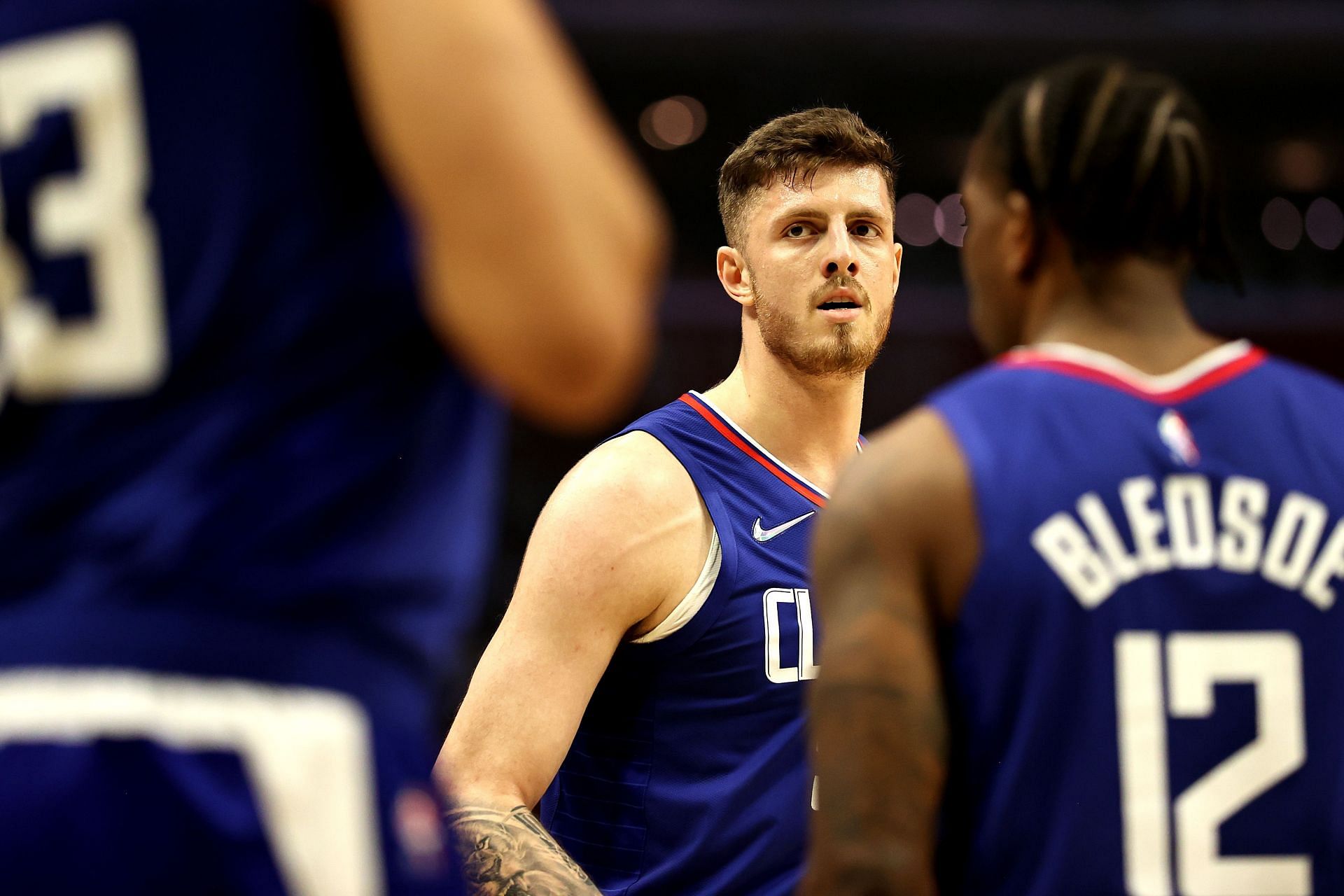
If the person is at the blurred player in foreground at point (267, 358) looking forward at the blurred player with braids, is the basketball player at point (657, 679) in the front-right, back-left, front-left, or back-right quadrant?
front-left

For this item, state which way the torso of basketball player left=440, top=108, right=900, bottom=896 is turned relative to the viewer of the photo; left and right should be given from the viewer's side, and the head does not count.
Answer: facing the viewer and to the right of the viewer

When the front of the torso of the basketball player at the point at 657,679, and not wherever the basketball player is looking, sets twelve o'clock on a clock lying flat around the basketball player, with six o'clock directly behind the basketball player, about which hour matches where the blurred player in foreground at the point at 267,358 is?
The blurred player in foreground is roughly at 2 o'clock from the basketball player.

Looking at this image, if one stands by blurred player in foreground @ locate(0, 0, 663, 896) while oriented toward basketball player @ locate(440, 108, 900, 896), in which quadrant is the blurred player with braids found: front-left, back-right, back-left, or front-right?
front-right

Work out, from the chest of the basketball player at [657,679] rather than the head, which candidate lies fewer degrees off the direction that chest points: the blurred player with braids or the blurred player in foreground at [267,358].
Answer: the blurred player with braids

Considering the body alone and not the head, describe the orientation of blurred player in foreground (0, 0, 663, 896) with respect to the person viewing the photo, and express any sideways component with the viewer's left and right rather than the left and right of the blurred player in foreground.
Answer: facing away from the viewer and to the right of the viewer

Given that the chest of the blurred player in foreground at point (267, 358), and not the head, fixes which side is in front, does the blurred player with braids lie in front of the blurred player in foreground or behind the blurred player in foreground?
in front

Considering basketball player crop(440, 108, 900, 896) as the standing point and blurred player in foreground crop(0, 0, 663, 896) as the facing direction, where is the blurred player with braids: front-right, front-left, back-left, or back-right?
front-left

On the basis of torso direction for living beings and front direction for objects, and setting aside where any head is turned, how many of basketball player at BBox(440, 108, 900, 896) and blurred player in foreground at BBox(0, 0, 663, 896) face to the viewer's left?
0

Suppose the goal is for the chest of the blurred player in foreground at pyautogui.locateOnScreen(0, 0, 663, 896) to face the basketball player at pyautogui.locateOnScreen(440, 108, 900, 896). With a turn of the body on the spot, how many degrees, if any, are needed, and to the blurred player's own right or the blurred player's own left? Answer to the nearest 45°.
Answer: approximately 45° to the blurred player's own left

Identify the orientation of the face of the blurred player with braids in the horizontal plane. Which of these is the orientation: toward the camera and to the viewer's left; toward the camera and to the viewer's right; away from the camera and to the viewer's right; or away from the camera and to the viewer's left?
away from the camera and to the viewer's left
